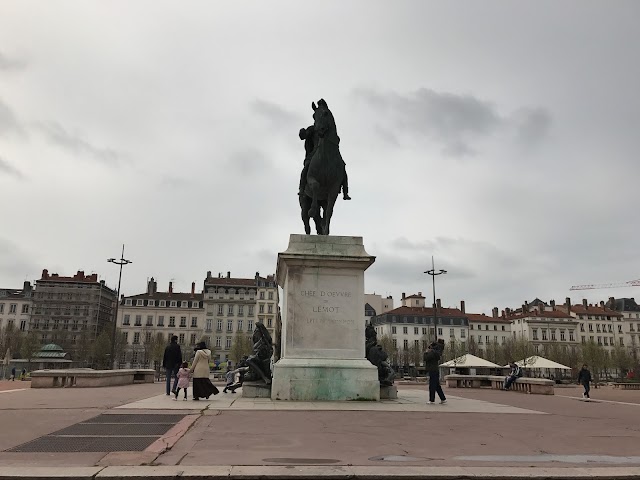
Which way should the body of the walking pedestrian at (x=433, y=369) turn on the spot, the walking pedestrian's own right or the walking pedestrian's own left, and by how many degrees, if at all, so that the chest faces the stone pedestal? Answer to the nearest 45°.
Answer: approximately 45° to the walking pedestrian's own left

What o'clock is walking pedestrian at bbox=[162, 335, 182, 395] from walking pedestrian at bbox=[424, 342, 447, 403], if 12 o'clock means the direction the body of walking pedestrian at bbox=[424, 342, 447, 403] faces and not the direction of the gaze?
walking pedestrian at bbox=[162, 335, 182, 395] is roughly at 12 o'clock from walking pedestrian at bbox=[424, 342, 447, 403].

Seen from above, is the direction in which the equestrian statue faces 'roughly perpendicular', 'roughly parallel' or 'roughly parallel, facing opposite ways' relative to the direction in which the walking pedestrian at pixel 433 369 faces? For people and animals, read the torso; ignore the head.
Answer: roughly perpendicular

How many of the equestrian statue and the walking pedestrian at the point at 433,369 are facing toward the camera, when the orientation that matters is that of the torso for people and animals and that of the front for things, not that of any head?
1

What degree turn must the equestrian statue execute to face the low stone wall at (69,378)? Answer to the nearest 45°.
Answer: approximately 135° to its right

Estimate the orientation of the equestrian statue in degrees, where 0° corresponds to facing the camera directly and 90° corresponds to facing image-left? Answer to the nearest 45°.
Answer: approximately 0°

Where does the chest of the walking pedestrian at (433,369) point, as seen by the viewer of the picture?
to the viewer's left
